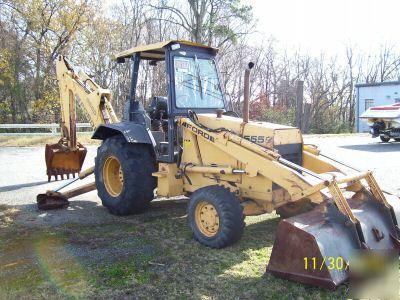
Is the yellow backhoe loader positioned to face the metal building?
no
